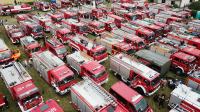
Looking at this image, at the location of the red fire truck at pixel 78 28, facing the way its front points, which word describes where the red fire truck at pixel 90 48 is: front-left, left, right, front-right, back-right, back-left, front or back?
front-right

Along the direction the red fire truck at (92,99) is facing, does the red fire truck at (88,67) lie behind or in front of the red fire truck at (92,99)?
behind

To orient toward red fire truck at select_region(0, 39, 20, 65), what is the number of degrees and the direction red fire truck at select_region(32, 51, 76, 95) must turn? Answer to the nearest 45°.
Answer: approximately 180°

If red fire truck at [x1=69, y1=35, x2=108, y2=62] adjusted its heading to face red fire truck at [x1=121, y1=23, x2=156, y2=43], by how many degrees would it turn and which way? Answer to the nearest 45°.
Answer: approximately 90° to its left

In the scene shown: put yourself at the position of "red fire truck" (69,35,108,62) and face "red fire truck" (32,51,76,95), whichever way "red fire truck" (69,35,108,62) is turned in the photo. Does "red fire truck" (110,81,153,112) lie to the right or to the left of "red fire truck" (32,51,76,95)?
left

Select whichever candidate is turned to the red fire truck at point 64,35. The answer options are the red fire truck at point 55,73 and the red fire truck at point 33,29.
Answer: the red fire truck at point 33,29

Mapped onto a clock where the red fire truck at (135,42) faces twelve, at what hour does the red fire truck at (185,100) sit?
the red fire truck at (185,100) is roughly at 1 o'clock from the red fire truck at (135,42).

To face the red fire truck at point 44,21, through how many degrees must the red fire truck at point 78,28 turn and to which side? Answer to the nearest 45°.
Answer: approximately 180°

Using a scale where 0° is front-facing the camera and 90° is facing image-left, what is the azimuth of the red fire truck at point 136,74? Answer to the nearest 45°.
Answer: approximately 315°

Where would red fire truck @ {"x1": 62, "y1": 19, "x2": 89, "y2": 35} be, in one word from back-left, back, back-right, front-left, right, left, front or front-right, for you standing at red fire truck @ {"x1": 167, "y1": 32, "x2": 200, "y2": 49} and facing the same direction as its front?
back-right
